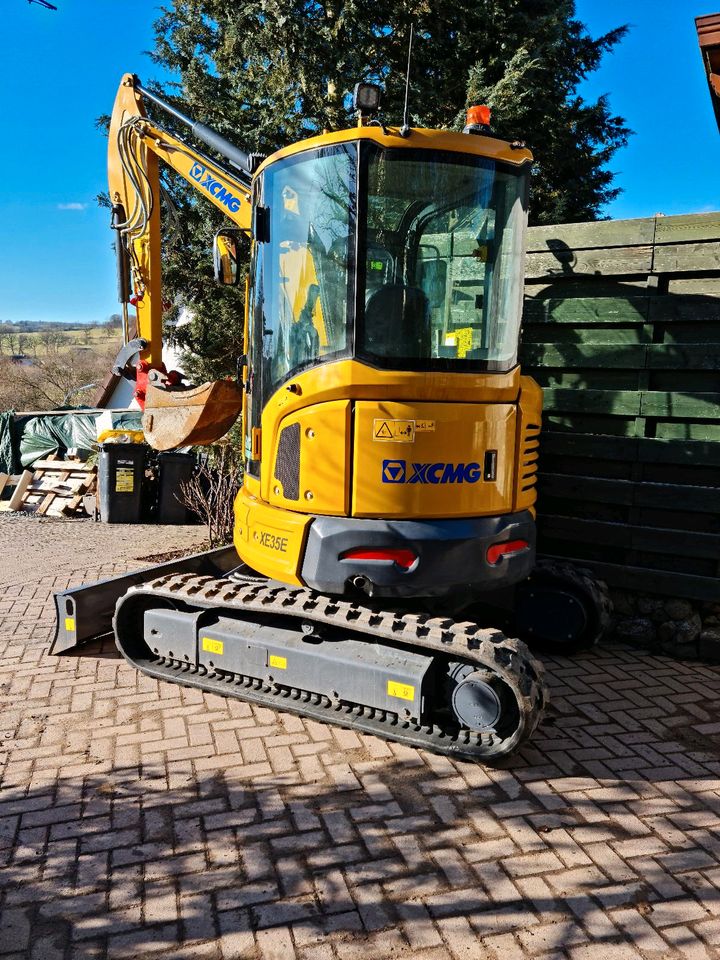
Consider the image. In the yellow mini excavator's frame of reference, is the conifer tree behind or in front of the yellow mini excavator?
in front

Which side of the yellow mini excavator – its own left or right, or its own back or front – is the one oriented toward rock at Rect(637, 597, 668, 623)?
right

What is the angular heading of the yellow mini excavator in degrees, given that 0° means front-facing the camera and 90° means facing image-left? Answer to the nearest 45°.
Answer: approximately 135°

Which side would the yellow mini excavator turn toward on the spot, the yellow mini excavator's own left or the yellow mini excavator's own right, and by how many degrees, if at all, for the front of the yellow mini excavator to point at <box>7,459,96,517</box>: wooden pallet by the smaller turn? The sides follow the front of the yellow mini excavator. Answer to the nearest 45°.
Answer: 0° — it already faces it

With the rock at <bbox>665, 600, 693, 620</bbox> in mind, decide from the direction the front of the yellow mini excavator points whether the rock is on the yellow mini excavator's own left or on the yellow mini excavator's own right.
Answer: on the yellow mini excavator's own right

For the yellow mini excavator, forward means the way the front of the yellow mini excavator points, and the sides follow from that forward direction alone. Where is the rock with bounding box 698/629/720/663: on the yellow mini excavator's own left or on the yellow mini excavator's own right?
on the yellow mini excavator's own right

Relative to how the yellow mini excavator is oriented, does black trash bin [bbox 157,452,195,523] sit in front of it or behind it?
in front

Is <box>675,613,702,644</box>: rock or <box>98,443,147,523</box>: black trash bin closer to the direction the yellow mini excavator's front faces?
the black trash bin

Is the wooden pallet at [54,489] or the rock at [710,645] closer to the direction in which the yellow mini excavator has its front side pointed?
the wooden pallet

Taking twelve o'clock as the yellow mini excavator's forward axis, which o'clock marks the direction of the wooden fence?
The wooden fence is roughly at 3 o'clock from the yellow mini excavator.

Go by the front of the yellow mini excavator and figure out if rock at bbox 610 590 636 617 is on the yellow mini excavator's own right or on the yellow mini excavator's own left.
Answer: on the yellow mini excavator's own right
